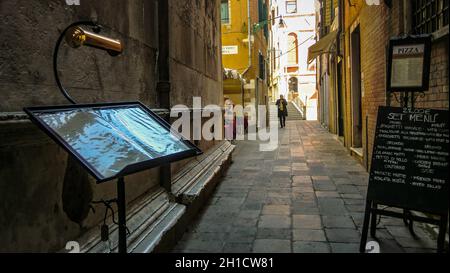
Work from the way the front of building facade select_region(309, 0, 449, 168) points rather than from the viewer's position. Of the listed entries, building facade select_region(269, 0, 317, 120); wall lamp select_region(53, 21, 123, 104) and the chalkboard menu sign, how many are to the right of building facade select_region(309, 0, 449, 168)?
1

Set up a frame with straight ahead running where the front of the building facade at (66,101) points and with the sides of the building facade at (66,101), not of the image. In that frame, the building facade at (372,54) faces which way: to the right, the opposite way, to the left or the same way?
the opposite way

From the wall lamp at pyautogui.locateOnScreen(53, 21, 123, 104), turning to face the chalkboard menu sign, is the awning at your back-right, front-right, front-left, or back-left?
front-left

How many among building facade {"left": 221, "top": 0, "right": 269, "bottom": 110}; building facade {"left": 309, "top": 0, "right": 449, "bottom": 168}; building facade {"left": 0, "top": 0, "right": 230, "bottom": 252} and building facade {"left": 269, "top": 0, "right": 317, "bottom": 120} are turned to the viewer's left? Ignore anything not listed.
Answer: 1

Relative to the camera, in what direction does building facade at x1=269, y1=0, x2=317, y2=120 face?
facing the viewer

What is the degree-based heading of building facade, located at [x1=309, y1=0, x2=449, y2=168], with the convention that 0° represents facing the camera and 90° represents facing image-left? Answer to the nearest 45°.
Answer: approximately 90°

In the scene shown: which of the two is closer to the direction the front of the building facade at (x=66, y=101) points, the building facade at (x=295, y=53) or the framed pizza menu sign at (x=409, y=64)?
the framed pizza menu sign

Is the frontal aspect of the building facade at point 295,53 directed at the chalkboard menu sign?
yes

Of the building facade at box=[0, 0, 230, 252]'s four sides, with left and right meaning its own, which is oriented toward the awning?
left

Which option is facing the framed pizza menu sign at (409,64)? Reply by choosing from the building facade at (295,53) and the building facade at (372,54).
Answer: the building facade at (295,53)
